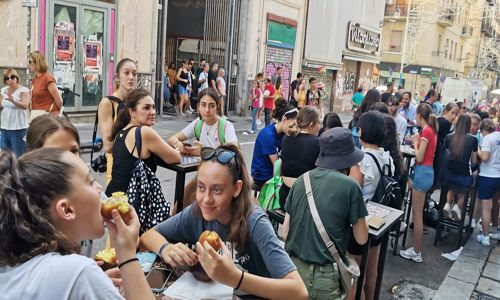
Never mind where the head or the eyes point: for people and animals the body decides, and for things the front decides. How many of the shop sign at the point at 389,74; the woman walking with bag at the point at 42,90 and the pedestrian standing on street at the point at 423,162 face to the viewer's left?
2

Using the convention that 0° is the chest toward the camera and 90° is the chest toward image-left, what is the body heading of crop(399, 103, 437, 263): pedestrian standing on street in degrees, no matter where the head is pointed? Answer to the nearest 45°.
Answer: approximately 90°

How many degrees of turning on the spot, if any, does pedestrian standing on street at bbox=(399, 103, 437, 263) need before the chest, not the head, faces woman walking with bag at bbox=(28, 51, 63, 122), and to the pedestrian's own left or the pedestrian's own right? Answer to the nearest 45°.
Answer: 0° — they already face them

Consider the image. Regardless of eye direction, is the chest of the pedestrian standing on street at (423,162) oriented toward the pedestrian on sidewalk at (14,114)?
yes
